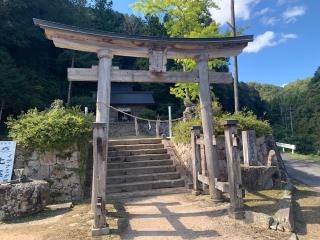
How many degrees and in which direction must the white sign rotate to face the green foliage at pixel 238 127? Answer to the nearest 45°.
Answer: approximately 90° to its left

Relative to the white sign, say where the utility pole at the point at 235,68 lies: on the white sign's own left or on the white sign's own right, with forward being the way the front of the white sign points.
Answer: on the white sign's own left

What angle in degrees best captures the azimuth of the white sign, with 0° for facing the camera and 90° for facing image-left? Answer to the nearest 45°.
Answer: approximately 0°

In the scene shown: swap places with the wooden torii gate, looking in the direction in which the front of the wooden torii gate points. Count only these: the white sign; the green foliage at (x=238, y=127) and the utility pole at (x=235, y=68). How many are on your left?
2

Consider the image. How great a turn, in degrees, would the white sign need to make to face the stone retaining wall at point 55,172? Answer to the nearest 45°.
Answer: approximately 90° to its left

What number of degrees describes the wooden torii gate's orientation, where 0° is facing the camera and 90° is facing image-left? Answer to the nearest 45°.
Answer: approximately 315°

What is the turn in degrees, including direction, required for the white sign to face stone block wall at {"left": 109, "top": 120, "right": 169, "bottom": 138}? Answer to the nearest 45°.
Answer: approximately 135° to its left

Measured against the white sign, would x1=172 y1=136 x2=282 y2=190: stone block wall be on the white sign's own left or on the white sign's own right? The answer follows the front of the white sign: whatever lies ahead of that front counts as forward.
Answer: on the white sign's own left

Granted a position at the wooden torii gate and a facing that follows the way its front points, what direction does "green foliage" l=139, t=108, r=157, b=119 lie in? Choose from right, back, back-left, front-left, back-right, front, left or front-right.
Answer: back-left

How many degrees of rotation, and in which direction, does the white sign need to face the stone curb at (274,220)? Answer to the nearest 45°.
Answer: approximately 45° to its left

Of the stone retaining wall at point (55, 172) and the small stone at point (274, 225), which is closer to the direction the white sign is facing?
the small stone
